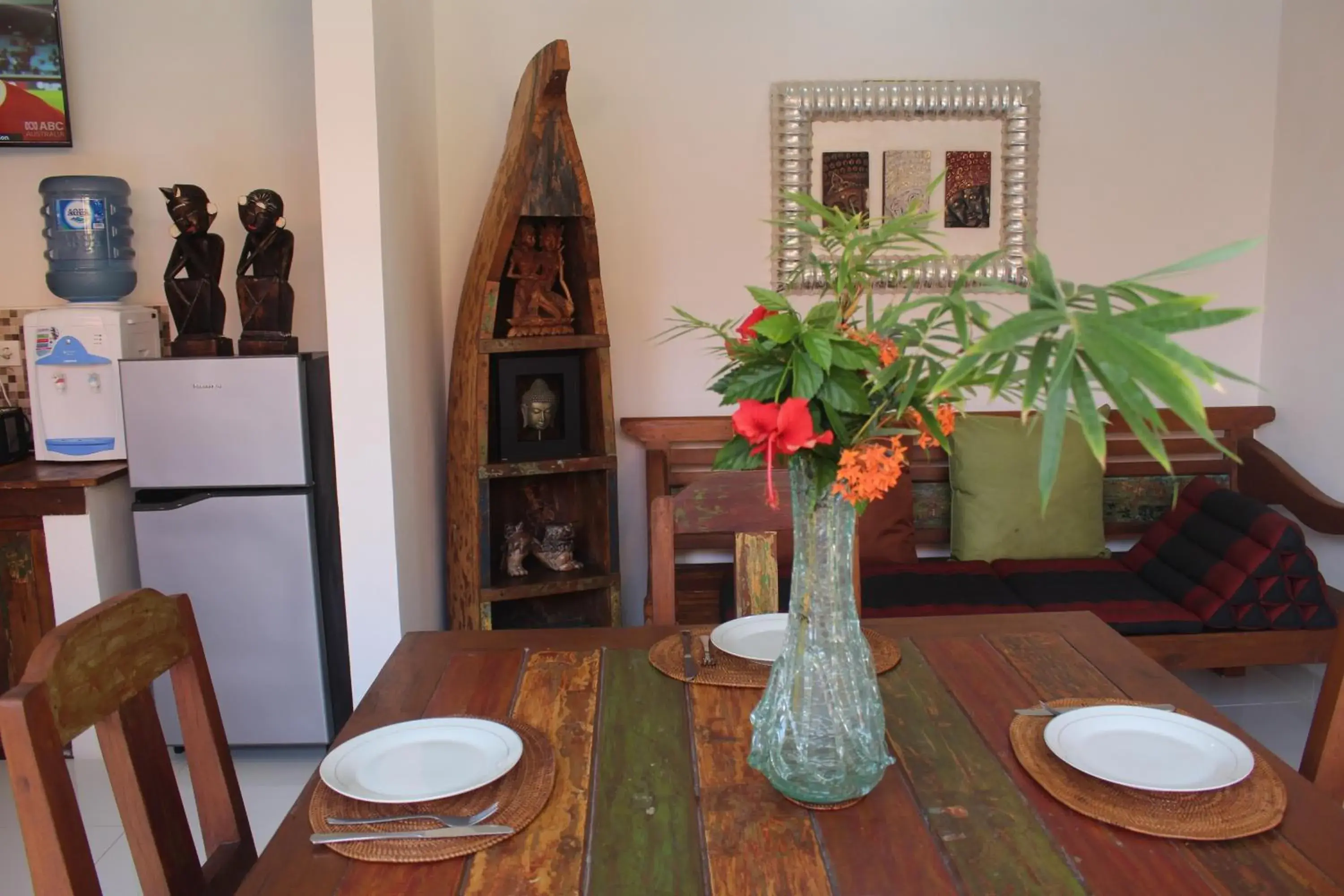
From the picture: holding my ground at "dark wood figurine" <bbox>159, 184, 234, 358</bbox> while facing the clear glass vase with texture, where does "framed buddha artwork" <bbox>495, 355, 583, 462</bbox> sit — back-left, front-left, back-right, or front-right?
front-left

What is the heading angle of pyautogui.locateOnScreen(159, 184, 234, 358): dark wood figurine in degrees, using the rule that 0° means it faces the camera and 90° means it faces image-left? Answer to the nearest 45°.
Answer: approximately 45°

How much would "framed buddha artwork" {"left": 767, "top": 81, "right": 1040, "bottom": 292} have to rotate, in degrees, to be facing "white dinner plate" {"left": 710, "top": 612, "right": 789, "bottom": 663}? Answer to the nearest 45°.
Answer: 0° — it already faces it

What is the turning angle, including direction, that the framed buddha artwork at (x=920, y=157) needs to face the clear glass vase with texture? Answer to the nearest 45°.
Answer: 0° — it already faces it

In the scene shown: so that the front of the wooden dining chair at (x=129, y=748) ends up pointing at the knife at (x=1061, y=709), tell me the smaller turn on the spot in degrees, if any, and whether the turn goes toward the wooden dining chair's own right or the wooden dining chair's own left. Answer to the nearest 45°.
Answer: approximately 45° to the wooden dining chair's own left

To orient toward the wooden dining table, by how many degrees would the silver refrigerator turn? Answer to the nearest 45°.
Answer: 0° — it already faces it

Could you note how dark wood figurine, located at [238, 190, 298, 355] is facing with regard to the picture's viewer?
facing the viewer and to the left of the viewer

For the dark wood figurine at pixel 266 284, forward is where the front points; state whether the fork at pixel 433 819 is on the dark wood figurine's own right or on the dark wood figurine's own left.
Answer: on the dark wood figurine's own left

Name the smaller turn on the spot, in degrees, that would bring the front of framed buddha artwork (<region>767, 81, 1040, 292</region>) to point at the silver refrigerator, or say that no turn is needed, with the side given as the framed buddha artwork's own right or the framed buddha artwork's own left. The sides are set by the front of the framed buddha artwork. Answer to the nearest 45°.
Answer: approximately 45° to the framed buddha artwork's own right

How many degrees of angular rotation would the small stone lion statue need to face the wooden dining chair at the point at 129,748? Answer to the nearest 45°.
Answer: approximately 45° to its right

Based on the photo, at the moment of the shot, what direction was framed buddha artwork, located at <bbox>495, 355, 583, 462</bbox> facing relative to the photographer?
facing the viewer

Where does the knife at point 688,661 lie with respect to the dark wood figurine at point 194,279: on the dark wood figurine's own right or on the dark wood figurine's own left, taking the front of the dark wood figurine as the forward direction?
on the dark wood figurine's own left

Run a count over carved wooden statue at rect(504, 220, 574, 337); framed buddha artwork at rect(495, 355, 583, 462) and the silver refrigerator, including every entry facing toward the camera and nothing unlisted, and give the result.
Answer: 3

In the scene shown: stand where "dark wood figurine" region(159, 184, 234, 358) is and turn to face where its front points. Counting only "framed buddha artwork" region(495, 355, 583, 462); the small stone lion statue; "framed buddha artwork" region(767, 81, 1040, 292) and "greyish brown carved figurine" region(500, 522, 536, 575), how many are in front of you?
0

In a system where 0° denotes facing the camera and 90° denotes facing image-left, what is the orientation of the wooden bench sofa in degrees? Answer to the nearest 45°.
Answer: approximately 0°

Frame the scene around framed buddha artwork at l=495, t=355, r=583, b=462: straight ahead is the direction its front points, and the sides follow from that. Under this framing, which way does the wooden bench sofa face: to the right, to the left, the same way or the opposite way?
the same way

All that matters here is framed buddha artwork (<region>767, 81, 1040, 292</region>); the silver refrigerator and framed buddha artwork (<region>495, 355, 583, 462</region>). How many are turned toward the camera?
3

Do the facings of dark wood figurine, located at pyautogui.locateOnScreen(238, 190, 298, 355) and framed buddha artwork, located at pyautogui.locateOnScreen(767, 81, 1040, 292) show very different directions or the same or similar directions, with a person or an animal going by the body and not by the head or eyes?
same or similar directions

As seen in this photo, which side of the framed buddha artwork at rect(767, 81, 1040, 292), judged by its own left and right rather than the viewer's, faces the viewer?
front

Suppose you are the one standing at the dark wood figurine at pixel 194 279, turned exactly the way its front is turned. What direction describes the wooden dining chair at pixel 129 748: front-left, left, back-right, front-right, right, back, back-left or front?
front-left
